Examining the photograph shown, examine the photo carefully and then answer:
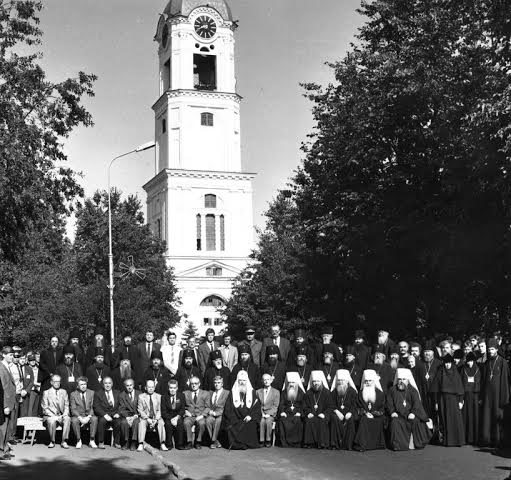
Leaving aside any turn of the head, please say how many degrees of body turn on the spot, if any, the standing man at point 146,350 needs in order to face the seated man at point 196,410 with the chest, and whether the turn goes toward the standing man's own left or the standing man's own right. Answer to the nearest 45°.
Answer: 0° — they already face them

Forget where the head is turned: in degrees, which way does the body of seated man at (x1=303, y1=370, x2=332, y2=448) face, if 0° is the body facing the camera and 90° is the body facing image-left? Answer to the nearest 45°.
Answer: approximately 0°

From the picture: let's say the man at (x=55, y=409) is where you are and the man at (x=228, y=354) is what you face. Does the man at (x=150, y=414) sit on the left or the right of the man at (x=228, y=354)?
right

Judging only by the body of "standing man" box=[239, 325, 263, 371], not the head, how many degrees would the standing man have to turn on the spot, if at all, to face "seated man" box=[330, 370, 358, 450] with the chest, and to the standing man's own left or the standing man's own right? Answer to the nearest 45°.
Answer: approximately 45° to the standing man's own left

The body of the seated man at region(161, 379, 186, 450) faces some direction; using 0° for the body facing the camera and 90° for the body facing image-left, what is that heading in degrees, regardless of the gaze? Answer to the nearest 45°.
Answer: approximately 0°

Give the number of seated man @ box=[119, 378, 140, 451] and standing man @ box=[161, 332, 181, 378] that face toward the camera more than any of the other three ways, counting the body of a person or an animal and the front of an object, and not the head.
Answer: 2
